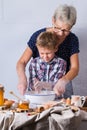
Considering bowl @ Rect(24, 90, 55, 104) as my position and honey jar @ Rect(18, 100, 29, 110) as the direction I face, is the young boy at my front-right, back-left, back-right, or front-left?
back-right

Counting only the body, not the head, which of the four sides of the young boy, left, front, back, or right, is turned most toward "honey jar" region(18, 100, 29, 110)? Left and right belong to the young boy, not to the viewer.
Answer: front

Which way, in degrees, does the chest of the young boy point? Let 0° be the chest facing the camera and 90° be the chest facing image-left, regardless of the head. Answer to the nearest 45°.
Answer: approximately 0°
